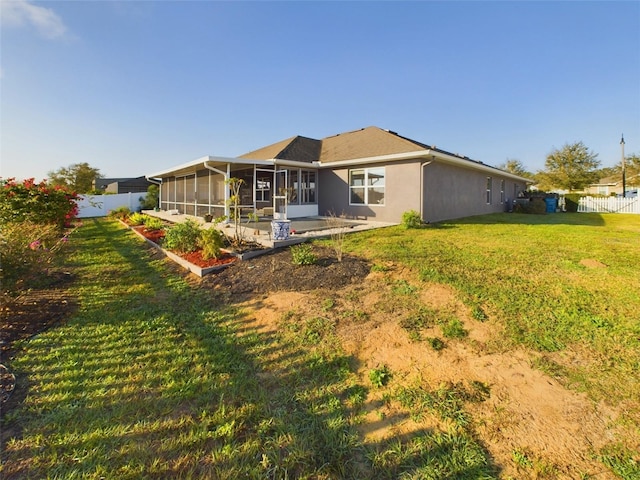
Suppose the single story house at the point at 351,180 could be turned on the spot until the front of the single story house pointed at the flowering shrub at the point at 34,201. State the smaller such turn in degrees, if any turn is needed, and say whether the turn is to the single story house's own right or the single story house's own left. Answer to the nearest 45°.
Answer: approximately 180°

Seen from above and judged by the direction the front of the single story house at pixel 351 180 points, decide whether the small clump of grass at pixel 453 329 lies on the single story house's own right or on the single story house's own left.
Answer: on the single story house's own right

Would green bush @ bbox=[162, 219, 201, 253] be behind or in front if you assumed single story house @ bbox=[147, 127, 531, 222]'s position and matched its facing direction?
behind

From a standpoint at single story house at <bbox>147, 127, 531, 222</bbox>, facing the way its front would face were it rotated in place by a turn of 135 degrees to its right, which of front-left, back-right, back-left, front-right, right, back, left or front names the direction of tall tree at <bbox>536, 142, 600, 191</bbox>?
back-left

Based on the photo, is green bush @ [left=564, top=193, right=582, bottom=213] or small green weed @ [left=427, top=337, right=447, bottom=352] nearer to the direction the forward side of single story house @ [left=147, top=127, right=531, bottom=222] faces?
the green bush

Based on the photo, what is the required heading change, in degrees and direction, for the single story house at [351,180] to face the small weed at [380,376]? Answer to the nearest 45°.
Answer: approximately 135° to its right

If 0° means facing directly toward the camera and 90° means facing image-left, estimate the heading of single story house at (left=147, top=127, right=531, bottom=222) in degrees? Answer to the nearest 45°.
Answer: approximately 225°

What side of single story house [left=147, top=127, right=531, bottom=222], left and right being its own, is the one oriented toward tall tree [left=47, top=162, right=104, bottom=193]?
left

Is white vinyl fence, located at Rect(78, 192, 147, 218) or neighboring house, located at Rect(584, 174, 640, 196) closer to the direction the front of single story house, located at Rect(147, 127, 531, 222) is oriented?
the neighboring house
